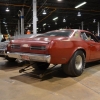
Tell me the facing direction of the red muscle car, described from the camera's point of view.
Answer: facing away from the viewer and to the right of the viewer
